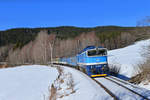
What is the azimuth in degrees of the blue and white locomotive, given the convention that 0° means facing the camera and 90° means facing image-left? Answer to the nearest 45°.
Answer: approximately 315°
